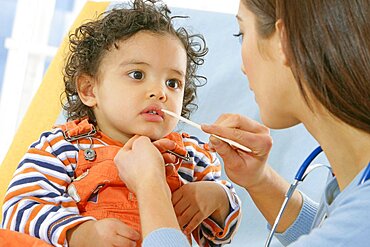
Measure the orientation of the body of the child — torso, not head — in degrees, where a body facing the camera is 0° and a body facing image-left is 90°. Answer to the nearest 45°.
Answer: approximately 315°
